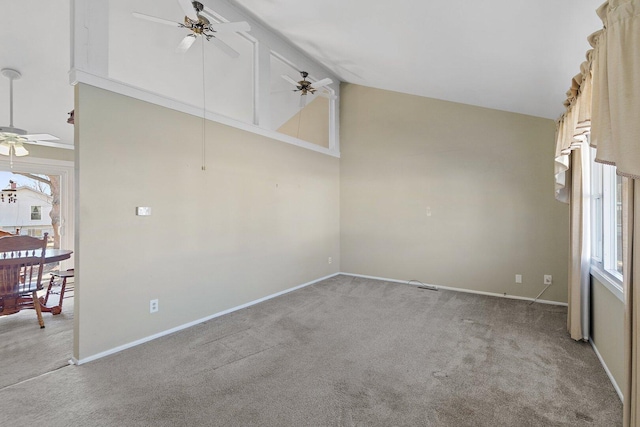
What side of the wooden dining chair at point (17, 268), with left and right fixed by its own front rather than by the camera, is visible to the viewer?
back

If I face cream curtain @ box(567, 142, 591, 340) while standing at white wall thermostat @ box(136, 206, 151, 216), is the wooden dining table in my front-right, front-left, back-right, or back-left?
back-left

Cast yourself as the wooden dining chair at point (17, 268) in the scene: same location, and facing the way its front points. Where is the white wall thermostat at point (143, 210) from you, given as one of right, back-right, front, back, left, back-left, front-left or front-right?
back-right

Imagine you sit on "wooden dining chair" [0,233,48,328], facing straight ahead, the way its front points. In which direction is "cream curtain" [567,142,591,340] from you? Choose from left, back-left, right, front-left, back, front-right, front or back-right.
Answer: back-right

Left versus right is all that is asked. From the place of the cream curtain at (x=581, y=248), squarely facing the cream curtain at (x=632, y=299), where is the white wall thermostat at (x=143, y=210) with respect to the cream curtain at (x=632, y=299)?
right

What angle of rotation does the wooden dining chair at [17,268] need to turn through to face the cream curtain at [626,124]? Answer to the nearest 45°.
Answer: approximately 135° to its right
